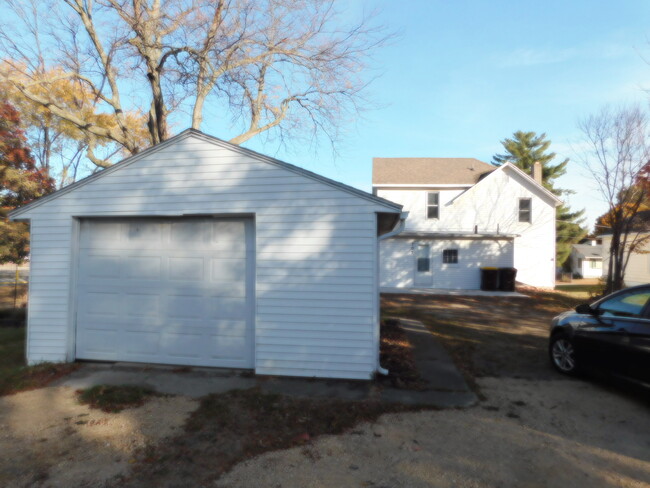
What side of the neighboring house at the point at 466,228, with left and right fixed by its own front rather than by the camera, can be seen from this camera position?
back

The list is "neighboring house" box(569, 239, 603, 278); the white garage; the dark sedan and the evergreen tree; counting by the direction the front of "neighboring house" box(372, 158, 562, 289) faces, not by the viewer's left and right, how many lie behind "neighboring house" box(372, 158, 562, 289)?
2

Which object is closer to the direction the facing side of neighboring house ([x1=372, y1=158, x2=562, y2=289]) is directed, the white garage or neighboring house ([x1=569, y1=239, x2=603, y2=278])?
the white garage

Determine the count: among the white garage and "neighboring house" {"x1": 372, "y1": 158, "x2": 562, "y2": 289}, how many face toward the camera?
1

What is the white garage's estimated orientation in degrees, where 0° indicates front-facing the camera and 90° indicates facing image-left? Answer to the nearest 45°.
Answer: approximately 0°

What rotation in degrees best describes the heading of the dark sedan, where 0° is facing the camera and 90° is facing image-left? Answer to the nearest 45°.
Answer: approximately 135°

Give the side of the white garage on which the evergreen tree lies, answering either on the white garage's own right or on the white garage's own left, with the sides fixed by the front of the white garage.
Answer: on the white garage's own left

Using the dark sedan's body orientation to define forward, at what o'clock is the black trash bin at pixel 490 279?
The black trash bin is roughly at 1 o'clock from the dark sedan.

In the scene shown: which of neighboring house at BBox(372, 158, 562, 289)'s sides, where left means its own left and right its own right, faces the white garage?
back
